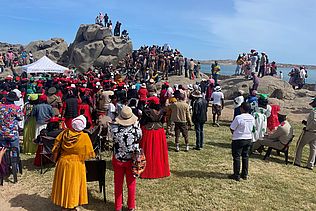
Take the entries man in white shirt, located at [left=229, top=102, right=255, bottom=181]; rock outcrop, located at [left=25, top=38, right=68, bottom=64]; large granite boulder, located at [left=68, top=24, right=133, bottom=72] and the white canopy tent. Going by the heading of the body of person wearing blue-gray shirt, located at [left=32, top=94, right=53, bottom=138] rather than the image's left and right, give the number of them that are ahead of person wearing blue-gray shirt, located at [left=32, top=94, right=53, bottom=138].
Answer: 3

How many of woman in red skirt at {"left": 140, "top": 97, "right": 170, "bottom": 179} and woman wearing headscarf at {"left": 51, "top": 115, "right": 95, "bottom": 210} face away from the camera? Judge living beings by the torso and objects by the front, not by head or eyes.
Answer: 2

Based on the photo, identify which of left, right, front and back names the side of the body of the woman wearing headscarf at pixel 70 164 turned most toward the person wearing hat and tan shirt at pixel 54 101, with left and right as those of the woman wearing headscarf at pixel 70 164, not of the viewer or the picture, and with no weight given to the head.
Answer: front

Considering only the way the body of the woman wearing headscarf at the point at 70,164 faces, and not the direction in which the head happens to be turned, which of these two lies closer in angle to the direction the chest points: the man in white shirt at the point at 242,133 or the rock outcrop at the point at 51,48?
the rock outcrop

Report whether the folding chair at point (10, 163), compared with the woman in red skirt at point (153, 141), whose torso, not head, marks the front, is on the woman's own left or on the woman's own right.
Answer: on the woman's own left

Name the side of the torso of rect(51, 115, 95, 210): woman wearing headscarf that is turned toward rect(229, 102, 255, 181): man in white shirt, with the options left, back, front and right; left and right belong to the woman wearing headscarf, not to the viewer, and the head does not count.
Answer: right

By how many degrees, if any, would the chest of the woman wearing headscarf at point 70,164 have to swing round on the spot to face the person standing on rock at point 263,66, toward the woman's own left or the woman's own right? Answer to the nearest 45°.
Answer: approximately 45° to the woman's own right

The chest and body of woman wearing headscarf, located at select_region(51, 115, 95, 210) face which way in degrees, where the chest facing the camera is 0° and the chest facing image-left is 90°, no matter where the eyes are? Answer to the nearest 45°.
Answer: approximately 180°

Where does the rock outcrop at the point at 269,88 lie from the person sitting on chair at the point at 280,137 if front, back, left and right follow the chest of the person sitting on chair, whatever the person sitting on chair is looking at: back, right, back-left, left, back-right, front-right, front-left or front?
right

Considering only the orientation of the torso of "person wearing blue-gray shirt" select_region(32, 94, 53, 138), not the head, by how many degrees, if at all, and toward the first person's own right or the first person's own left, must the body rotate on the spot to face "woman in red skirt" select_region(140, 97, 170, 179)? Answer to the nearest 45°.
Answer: approximately 135° to the first person's own right

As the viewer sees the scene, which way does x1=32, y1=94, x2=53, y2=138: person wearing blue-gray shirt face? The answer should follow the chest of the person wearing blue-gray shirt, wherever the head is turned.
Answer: away from the camera

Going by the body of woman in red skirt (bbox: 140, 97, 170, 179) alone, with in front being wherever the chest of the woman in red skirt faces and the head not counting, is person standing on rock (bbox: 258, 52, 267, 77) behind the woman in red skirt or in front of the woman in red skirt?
in front

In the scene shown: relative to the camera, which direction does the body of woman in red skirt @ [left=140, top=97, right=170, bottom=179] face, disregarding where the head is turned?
away from the camera

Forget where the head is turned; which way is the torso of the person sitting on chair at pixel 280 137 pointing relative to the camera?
to the viewer's left

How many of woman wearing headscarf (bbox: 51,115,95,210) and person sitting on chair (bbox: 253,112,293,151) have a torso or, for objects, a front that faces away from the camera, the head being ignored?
1

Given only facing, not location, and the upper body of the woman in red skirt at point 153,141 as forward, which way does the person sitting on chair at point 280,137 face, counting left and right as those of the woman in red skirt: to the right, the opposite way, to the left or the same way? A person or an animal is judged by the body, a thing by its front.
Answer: to the left
